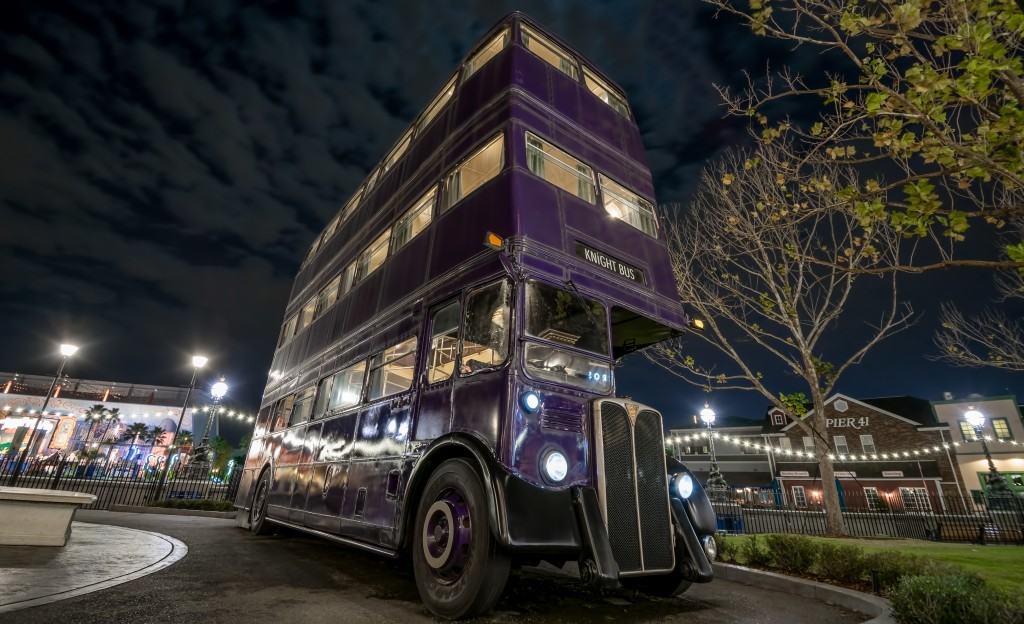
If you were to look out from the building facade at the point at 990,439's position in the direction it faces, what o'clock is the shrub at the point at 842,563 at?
The shrub is roughly at 12 o'clock from the building facade.

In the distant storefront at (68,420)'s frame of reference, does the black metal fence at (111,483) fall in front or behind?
in front

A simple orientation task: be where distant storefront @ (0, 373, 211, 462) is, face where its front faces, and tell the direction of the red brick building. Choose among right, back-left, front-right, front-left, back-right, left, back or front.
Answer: front-left

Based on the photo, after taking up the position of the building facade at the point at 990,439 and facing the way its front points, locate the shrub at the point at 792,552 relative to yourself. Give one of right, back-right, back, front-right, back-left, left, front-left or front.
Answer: front

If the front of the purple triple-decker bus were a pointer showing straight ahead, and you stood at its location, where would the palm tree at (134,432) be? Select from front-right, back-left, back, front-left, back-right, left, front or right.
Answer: back

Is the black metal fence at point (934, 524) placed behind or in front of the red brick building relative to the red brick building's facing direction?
in front

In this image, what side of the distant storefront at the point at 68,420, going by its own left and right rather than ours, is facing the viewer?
front

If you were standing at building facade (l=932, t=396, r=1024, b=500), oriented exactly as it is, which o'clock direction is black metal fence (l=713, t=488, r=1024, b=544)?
The black metal fence is roughly at 12 o'clock from the building facade.

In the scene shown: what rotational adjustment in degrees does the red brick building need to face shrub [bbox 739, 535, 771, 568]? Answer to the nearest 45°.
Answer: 0° — it already faces it

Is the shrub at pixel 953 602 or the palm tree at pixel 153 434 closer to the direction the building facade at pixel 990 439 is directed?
the shrub

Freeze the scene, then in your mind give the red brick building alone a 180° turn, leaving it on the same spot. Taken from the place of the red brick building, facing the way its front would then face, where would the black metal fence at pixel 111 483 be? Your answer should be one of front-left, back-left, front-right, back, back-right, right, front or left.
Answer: back-left

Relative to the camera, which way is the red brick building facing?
toward the camera

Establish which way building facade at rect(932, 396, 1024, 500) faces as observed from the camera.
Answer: facing the viewer

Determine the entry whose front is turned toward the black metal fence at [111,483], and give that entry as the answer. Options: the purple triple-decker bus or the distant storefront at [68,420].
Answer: the distant storefront
